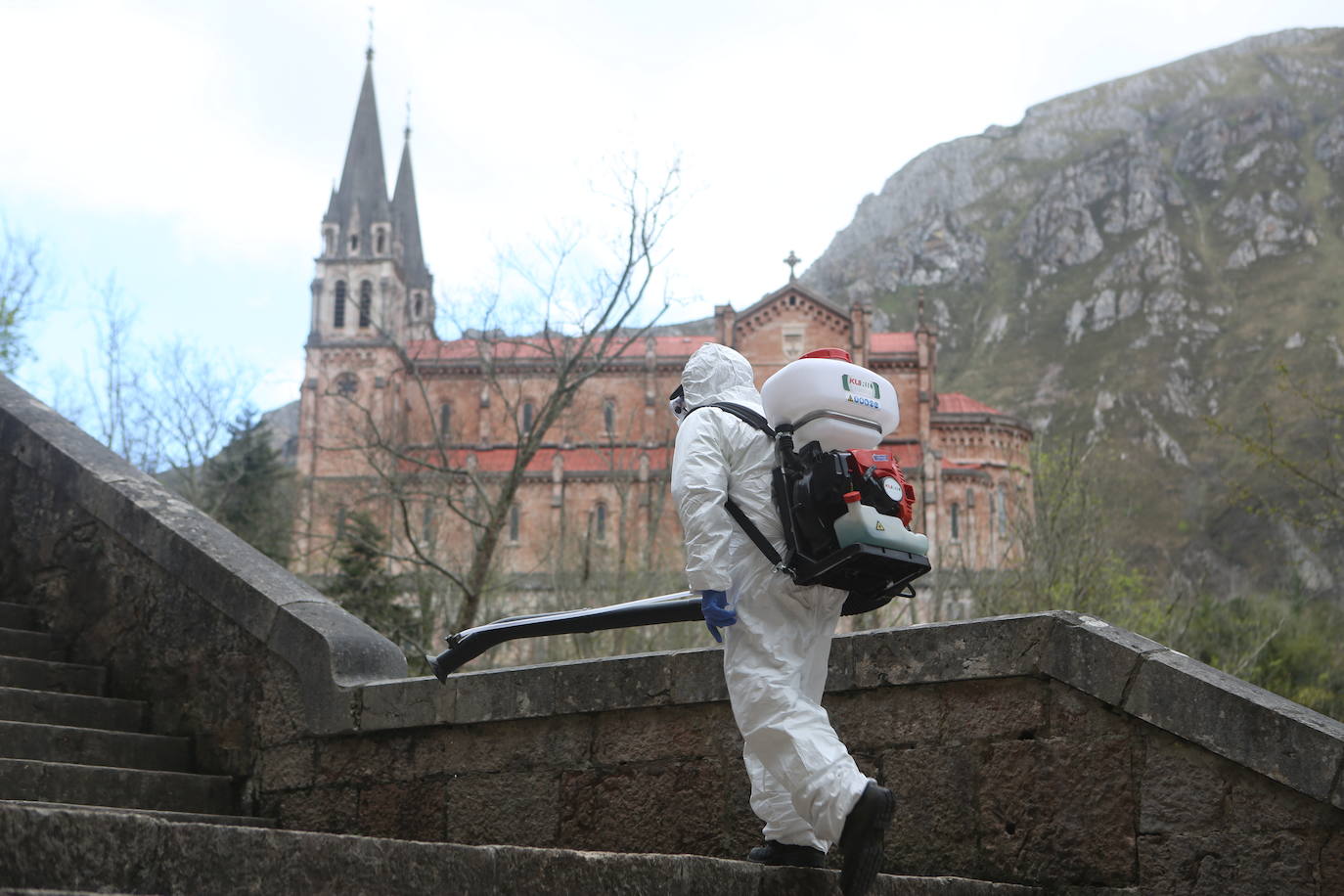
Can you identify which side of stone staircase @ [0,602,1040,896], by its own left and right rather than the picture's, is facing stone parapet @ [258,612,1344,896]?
left

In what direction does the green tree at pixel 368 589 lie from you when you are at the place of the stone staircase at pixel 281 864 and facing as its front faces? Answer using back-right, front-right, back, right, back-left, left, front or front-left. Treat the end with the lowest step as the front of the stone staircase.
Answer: back-left

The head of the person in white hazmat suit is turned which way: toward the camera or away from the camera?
away from the camera

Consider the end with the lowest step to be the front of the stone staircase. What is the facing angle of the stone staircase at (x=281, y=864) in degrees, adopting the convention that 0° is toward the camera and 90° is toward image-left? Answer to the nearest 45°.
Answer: approximately 315°

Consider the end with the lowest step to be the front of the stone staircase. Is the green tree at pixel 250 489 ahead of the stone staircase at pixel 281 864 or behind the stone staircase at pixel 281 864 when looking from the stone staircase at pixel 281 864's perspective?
behind
